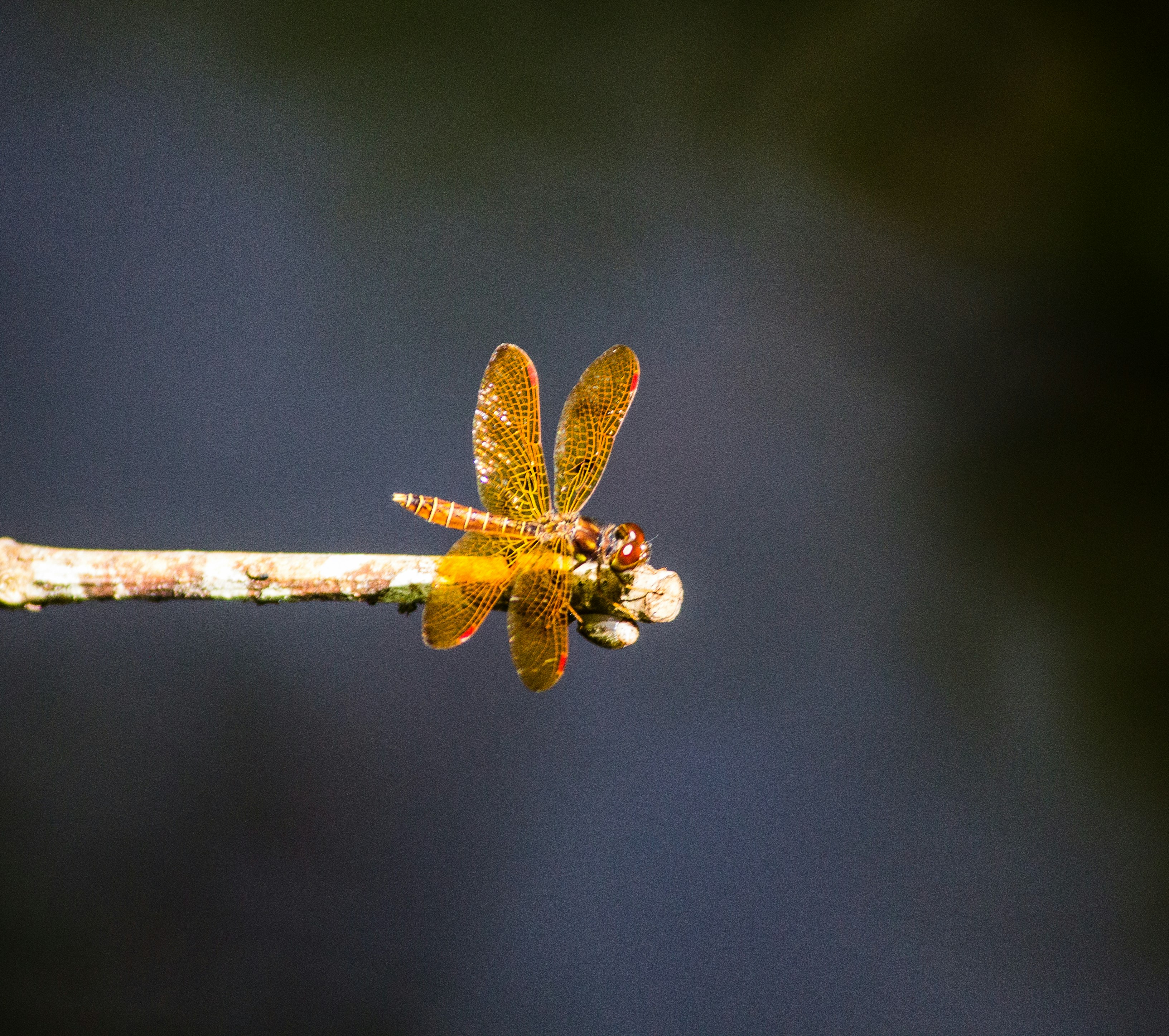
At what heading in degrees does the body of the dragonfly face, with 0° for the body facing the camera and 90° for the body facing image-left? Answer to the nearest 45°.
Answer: approximately 270°
